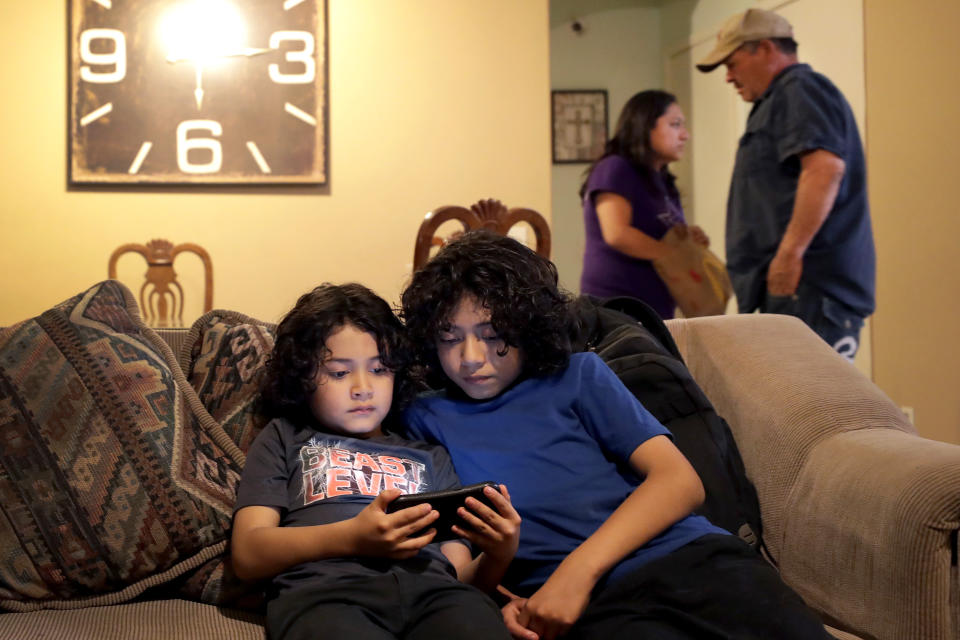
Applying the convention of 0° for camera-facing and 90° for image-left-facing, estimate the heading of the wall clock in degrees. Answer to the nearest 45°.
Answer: approximately 0°

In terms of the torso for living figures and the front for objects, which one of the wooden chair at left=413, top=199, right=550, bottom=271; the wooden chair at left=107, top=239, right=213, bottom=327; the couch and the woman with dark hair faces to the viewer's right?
the woman with dark hair

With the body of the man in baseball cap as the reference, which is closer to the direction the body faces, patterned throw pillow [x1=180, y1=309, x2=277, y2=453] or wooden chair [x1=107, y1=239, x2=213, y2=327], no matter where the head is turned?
the wooden chair

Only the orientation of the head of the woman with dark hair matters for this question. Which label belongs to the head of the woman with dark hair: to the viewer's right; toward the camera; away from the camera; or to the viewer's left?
to the viewer's right

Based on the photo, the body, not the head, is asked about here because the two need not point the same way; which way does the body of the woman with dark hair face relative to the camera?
to the viewer's right
